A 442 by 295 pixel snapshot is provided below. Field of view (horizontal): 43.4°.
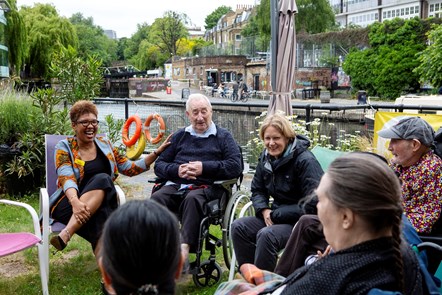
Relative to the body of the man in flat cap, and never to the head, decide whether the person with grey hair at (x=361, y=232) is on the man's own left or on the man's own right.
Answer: on the man's own left

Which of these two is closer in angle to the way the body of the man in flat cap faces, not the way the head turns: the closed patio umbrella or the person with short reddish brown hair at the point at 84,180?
the person with short reddish brown hair

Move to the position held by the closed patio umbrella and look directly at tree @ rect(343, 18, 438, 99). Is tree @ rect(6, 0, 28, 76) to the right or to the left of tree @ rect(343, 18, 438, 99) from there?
left

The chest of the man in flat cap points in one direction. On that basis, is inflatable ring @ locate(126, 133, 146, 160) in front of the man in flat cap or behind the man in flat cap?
in front

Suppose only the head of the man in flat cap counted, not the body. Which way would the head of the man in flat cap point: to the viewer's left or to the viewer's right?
to the viewer's left

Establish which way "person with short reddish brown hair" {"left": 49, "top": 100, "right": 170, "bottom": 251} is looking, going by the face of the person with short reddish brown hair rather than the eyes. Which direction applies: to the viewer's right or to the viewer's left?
to the viewer's right

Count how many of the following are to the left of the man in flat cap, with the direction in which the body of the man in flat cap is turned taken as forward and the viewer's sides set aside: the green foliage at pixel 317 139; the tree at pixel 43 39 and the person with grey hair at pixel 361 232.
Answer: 1

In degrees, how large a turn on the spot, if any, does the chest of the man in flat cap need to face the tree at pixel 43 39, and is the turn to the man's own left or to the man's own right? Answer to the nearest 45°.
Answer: approximately 45° to the man's own right

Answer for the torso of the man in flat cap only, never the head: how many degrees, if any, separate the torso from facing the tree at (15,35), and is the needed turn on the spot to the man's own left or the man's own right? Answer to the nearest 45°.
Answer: approximately 45° to the man's own right

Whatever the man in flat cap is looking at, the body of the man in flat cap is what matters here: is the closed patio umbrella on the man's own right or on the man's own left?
on the man's own right

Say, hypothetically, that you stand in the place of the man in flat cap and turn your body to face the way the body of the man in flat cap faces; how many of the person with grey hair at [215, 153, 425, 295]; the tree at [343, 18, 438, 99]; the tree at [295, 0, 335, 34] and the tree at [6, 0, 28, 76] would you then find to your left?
1

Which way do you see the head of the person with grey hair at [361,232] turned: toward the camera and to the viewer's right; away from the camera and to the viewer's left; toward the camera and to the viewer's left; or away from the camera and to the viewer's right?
away from the camera and to the viewer's left

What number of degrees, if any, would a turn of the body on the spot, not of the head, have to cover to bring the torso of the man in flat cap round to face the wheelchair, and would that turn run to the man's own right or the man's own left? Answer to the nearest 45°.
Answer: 0° — they already face it

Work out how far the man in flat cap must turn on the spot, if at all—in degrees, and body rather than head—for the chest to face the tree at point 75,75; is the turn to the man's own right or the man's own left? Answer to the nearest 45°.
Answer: approximately 45° to the man's own right

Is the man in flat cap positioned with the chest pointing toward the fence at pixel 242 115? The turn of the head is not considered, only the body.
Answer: no

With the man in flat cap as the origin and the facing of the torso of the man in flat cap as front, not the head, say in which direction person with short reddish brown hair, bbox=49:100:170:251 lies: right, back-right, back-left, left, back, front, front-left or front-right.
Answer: front

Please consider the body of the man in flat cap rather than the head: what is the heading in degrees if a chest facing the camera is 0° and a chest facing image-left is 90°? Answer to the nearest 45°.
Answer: approximately 90°
